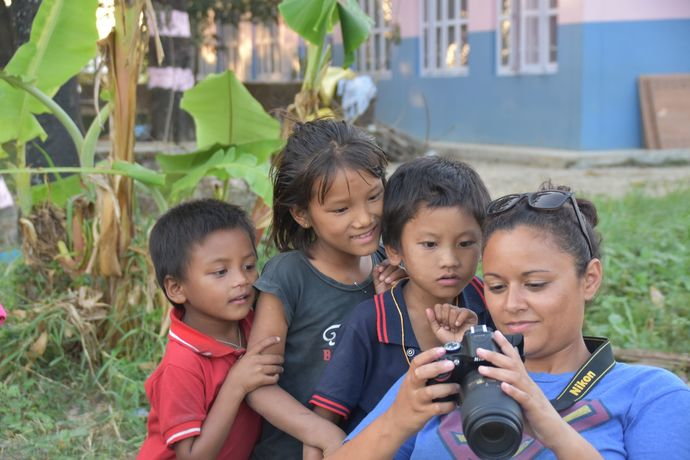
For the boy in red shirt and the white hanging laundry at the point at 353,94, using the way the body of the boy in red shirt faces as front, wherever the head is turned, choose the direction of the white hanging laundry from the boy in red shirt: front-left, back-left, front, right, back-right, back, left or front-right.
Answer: back-left

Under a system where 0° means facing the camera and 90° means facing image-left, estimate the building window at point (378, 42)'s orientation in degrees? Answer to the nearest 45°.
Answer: approximately 0°

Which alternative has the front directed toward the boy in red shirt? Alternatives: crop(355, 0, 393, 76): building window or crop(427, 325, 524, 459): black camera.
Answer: the building window

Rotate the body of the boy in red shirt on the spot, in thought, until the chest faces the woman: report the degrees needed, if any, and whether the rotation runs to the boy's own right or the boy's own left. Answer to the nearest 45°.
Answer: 0° — they already face them

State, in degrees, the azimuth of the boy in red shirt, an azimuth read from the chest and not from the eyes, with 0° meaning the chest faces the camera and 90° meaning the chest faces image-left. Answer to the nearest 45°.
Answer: approximately 315°

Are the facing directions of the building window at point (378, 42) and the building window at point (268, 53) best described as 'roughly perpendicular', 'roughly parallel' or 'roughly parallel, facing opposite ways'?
roughly parallel

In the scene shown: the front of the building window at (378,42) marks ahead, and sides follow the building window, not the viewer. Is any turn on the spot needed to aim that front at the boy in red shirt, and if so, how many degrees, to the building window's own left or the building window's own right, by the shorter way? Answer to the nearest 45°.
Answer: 0° — it already faces them

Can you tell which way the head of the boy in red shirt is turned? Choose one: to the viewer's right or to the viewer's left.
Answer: to the viewer's right

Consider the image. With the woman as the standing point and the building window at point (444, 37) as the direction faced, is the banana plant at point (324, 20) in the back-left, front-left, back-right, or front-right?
front-left

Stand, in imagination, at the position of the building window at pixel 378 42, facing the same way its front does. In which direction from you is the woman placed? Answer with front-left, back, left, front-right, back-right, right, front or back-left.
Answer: front

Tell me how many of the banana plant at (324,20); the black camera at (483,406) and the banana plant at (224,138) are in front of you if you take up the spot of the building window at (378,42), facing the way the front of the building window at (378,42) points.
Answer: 3

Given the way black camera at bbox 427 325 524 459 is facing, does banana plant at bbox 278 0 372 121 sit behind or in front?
behind

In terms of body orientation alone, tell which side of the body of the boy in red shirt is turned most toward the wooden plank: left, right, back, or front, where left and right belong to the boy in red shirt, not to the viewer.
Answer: left

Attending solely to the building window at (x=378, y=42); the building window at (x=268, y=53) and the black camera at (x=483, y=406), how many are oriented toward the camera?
3

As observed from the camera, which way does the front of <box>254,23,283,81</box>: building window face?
facing the viewer

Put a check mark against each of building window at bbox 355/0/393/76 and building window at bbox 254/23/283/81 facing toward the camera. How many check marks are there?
2
